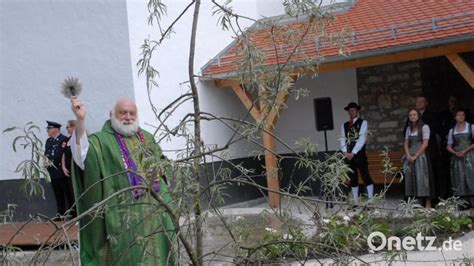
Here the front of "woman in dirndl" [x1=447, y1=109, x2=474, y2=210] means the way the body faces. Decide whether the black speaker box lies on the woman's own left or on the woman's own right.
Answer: on the woman's own right

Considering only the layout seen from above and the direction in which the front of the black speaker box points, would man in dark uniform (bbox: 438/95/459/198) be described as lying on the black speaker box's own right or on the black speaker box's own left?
on the black speaker box's own left

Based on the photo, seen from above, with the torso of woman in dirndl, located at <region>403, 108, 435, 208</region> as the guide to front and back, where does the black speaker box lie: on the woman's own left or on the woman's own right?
on the woman's own right

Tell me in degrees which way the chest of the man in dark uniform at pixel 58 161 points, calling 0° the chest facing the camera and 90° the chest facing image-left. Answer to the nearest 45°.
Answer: approximately 45°

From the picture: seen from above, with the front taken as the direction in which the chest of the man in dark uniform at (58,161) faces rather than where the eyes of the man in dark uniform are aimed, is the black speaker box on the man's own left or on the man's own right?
on the man's own left

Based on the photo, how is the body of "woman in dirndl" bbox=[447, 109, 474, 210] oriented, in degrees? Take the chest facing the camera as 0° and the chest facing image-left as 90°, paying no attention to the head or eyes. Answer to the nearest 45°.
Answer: approximately 45°

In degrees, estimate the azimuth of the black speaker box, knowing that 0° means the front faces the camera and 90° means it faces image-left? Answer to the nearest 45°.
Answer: approximately 0°
